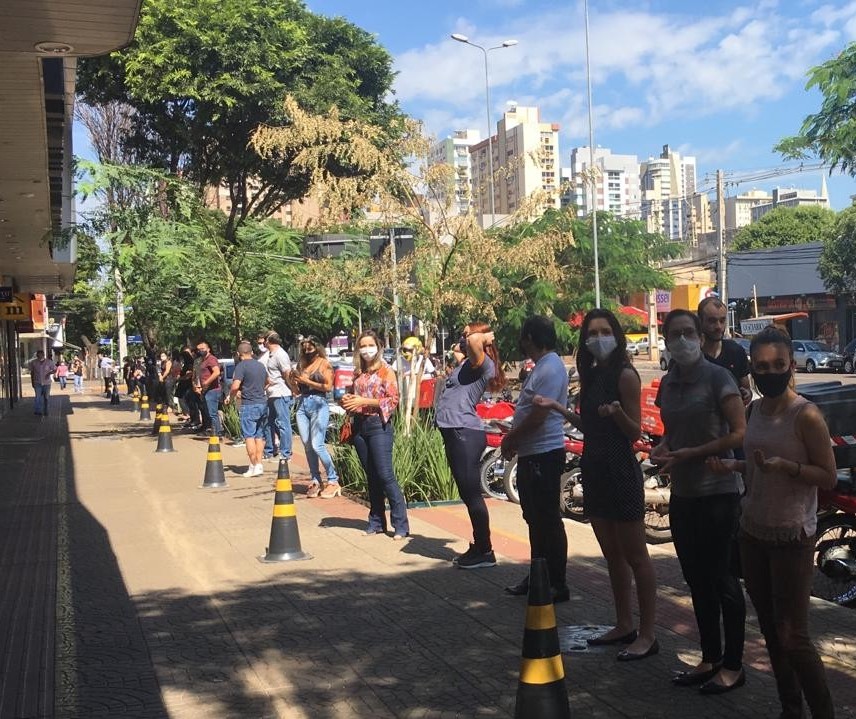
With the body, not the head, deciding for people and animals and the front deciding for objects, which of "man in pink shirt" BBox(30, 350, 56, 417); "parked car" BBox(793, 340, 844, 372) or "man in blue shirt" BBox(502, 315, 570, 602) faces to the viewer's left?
the man in blue shirt

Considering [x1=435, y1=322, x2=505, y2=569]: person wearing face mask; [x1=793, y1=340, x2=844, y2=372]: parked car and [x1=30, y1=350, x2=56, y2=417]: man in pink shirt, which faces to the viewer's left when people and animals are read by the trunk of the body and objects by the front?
the person wearing face mask

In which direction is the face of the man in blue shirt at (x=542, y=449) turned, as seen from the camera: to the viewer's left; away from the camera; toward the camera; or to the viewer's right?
to the viewer's left

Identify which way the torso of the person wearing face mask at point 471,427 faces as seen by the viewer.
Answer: to the viewer's left

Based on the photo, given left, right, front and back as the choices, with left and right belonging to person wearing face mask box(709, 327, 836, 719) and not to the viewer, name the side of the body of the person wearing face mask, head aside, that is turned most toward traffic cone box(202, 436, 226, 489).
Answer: right

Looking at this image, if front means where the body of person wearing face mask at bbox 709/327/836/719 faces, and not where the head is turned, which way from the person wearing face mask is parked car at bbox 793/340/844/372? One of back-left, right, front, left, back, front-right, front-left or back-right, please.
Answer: back-right

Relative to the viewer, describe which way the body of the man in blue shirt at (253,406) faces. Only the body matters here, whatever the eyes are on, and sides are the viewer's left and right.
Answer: facing away from the viewer and to the left of the viewer
